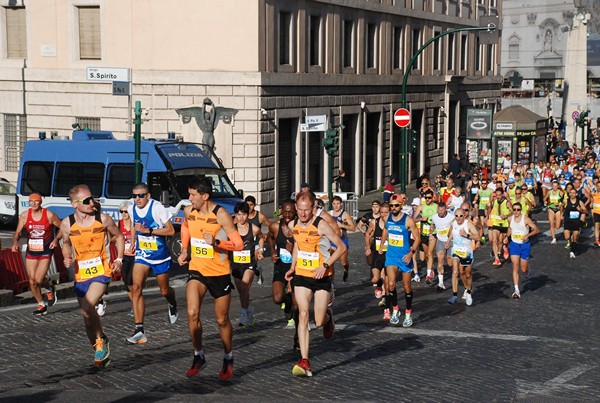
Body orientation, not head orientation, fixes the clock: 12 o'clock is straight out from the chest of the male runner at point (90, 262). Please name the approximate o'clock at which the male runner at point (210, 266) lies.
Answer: the male runner at point (210, 266) is roughly at 10 o'clock from the male runner at point (90, 262).

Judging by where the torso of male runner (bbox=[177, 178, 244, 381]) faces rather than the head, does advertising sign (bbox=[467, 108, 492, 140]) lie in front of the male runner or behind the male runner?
behind

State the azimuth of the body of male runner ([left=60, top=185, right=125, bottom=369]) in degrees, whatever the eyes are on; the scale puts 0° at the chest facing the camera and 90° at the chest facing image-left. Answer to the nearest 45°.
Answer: approximately 0°

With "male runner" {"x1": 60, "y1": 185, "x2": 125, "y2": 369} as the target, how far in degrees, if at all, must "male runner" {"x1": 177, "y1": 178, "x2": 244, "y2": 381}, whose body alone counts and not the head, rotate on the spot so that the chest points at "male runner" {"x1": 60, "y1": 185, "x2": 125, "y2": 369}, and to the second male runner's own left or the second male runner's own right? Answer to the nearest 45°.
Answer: approximately 90° to the second male runner's own right

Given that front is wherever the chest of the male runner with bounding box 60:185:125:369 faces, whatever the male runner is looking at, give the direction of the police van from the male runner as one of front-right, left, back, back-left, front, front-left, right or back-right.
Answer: back

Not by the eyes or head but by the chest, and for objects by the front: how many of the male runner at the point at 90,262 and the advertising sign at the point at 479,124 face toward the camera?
2

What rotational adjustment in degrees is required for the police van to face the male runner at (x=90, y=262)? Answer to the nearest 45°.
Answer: approximately 45° to its right

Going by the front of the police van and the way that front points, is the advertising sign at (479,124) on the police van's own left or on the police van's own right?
on the police van's own left

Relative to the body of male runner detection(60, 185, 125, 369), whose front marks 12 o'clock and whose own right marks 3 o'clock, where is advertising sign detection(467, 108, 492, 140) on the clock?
The advertising sign is roughly at 7 o'clock from the male runner.

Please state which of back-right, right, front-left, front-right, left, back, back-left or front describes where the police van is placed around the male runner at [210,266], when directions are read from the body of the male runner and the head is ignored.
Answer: back-right

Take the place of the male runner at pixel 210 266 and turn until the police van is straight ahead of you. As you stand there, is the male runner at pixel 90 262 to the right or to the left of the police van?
left
